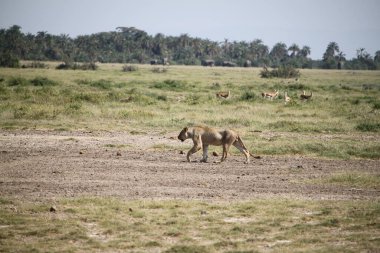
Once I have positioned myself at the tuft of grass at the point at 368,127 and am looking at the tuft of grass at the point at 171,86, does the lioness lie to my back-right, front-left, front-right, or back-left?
back-left

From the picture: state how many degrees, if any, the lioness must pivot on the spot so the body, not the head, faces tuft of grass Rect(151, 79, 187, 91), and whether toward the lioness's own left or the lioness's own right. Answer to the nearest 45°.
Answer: approximately 90° to the lioness's own right

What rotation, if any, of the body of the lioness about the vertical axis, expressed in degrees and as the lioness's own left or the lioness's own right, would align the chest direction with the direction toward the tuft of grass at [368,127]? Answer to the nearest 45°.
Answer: approximately 135° to the lioness's own right

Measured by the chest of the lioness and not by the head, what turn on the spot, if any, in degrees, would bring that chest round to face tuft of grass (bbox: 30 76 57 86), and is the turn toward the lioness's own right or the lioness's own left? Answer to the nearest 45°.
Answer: approximately 45° to the lioness's own right

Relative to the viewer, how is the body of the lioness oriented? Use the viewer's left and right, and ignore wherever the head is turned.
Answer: facing to the left of the viewer
